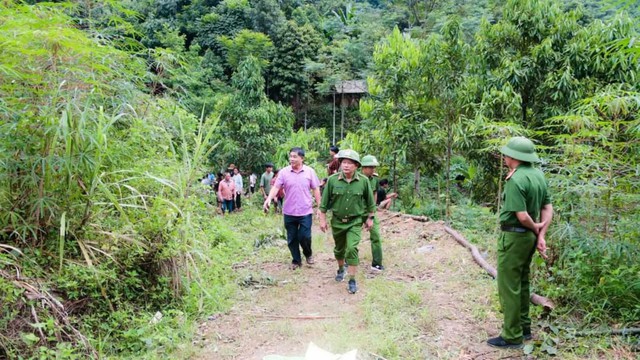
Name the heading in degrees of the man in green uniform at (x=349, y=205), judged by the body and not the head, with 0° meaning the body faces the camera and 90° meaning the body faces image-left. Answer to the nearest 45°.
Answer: approximately 0°

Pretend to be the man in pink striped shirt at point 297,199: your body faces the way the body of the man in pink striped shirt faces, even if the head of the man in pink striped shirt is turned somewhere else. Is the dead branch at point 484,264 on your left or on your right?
on your left

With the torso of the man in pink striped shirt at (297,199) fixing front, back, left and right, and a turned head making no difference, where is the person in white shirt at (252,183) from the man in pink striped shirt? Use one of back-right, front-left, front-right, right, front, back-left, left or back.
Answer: back

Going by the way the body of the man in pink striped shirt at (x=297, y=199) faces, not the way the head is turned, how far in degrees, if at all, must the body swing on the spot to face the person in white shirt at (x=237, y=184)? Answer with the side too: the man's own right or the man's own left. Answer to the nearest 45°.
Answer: approximately 180°

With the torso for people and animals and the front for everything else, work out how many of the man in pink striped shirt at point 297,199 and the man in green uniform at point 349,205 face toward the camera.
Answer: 2

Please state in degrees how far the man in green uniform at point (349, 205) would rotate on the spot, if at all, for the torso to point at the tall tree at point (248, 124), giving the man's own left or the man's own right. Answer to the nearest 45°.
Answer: approximately 180°

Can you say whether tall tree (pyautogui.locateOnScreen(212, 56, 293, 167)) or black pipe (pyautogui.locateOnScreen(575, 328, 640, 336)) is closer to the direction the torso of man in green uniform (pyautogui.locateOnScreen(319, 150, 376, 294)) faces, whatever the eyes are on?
the black pipe

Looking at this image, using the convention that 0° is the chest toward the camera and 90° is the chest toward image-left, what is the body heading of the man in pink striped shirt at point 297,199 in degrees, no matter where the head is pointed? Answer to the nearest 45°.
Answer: approximately 0°

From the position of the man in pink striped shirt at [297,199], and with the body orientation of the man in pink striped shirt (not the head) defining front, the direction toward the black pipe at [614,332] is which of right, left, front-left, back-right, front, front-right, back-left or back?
front-left

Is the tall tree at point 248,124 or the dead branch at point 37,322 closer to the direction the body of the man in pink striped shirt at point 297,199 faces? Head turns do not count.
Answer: the dead branch

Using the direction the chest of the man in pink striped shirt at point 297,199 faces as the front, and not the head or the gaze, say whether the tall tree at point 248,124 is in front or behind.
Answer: behind

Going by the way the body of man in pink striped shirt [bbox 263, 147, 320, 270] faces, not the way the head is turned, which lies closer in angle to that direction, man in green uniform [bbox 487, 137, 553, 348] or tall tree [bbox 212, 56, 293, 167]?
the man in green uniform
